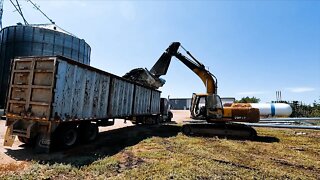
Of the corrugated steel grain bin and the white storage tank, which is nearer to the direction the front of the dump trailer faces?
the white storage tank

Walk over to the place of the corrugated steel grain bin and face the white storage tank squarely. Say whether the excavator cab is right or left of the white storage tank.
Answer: right

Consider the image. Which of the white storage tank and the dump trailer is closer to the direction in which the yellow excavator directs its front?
the dump trailer

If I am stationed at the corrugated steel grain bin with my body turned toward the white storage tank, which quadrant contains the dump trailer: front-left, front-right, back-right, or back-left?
front-right

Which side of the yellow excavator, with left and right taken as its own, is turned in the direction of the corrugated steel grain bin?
front

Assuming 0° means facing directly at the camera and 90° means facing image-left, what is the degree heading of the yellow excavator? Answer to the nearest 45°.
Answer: approximately 90°

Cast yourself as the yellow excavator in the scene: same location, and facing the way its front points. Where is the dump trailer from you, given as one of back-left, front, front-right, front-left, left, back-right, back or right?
front-left

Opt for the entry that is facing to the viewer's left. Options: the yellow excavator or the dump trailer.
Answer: the yellow excavator

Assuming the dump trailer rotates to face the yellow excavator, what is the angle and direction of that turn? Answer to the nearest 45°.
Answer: approximately 45° to its right

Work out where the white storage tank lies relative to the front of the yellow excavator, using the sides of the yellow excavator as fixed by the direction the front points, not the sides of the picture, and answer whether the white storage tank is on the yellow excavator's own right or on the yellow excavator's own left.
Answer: on the yellow excavator's own right

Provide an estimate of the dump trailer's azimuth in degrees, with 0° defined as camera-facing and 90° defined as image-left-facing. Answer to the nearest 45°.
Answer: approximately 225°

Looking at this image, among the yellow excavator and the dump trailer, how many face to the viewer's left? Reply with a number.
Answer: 1
